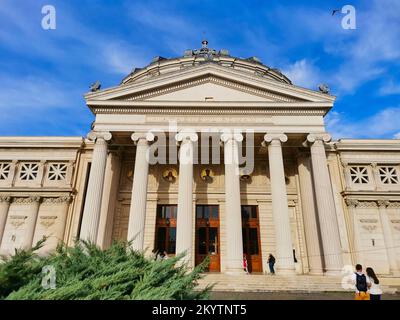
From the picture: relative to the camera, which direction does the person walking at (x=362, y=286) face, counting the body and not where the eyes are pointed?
away from the camera

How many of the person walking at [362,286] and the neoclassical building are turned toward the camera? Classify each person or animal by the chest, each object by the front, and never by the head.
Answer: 1

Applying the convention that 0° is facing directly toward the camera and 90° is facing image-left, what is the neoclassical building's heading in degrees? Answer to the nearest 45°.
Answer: approximately 0°

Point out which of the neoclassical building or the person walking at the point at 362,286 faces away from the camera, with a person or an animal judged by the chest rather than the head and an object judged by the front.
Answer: the person walking

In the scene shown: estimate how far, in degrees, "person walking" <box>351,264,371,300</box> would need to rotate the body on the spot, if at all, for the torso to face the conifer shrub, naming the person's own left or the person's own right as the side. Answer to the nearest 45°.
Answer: approximately 135° to the person's own left

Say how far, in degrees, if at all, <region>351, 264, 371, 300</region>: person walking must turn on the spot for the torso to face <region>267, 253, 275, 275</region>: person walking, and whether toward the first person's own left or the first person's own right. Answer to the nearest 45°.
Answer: approximately 45° to the first person's own left

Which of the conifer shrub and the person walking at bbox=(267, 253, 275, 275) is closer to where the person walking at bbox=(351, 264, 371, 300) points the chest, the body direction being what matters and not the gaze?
the person walking
